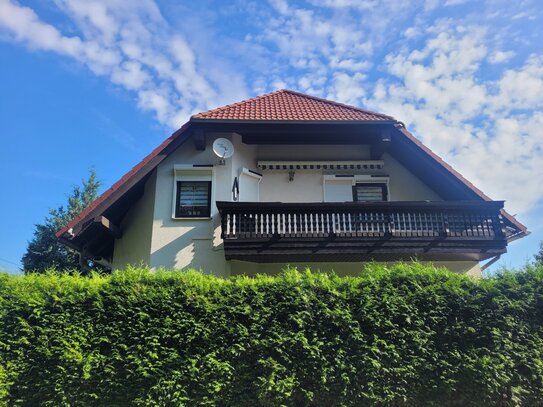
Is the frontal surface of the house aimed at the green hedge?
yes

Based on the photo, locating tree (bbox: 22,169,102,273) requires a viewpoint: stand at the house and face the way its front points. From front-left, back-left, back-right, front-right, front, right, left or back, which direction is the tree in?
back-right

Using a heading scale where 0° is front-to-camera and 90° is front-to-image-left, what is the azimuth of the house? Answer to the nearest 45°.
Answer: approximately 0°

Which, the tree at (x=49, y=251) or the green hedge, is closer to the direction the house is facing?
the green hedge
